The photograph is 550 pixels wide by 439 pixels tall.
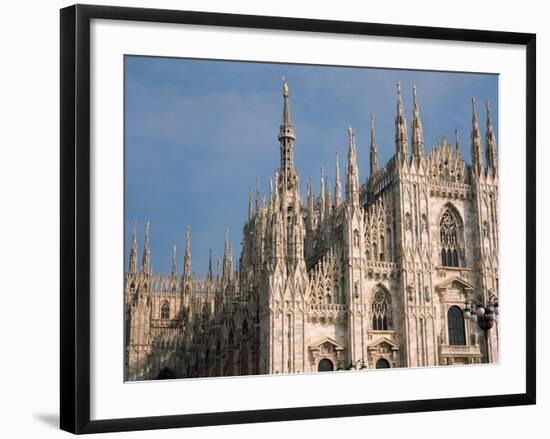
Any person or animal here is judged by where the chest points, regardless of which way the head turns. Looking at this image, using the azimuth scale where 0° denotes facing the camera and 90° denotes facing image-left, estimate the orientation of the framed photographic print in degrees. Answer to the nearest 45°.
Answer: approximately 315°
